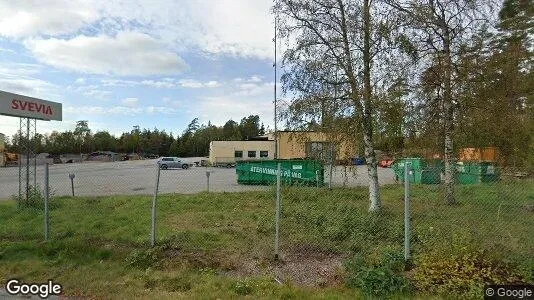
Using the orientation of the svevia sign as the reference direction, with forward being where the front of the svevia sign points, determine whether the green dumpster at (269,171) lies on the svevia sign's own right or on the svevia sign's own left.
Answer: on the svevia sign's own left

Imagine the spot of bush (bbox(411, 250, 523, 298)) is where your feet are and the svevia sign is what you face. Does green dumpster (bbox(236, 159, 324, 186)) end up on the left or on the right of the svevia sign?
right

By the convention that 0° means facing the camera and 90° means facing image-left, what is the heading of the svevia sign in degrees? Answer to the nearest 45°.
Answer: approximately 315°

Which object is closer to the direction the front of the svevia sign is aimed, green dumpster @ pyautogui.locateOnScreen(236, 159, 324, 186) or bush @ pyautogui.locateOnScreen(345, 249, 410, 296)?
the bush

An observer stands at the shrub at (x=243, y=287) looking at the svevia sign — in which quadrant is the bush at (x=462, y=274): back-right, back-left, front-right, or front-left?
back-right

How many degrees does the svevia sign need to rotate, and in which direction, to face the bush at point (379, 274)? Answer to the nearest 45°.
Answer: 0° — it already faces it

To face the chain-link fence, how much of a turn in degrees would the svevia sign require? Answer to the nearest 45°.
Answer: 0° — it already faces it

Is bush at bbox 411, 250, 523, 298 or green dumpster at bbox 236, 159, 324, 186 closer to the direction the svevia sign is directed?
the bush
